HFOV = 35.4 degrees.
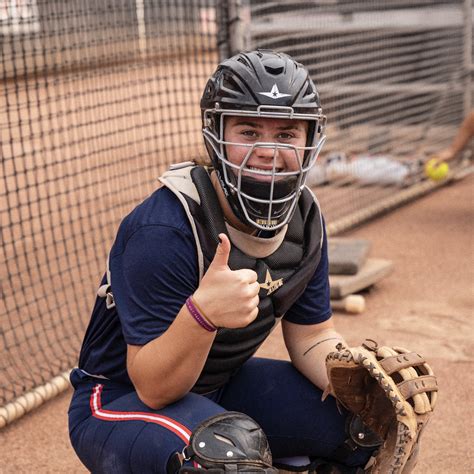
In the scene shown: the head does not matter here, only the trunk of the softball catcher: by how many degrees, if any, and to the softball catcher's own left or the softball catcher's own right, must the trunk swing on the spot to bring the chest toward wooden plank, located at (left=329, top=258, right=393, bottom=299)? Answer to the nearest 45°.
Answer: approximately 135° to the softball catcher's own left

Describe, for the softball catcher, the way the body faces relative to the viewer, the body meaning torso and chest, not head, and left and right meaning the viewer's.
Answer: facing the viewer and to the right of the viewer

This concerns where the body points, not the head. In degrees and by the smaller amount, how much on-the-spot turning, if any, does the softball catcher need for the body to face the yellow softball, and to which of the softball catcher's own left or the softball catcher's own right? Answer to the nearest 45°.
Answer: approximately 135° to the softball catcher's own left
